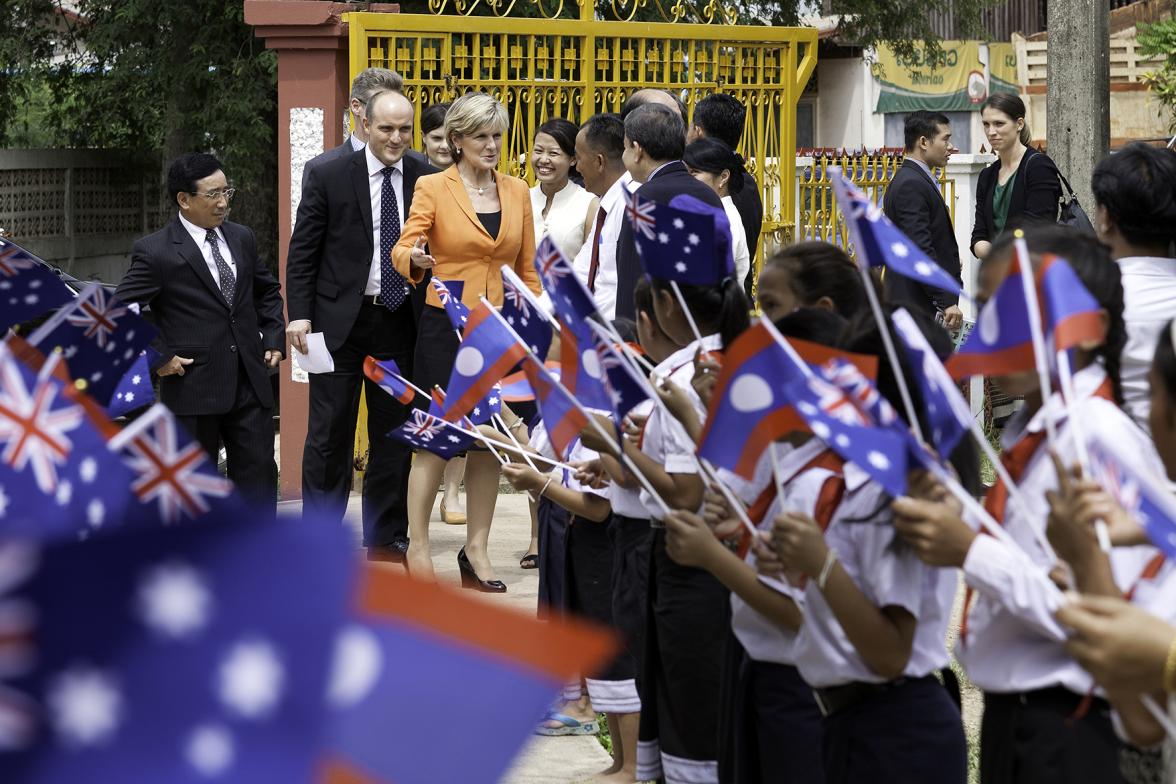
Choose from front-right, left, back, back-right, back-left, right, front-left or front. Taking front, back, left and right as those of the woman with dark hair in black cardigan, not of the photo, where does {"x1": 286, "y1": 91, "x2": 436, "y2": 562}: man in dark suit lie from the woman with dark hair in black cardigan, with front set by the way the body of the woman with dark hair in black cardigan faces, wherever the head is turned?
front

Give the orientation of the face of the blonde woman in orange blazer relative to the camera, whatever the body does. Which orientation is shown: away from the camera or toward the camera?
toward the camera

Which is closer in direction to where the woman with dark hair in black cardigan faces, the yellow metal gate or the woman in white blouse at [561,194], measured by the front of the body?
the woman in white blouse

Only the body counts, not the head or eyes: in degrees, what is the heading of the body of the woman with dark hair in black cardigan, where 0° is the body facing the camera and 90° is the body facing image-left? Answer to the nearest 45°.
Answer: approximately 45°

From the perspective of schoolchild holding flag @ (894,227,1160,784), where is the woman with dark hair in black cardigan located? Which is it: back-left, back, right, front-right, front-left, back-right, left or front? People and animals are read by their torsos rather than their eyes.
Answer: right

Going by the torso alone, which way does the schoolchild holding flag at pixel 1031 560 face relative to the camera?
to the viewer's left

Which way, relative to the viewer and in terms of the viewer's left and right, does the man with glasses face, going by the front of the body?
facing the viewer and to the right of the viewer

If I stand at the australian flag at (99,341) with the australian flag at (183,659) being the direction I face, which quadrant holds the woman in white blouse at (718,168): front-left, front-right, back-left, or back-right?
back-left

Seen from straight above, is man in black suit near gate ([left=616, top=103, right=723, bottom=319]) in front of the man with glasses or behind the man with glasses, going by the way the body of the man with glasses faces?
in front
